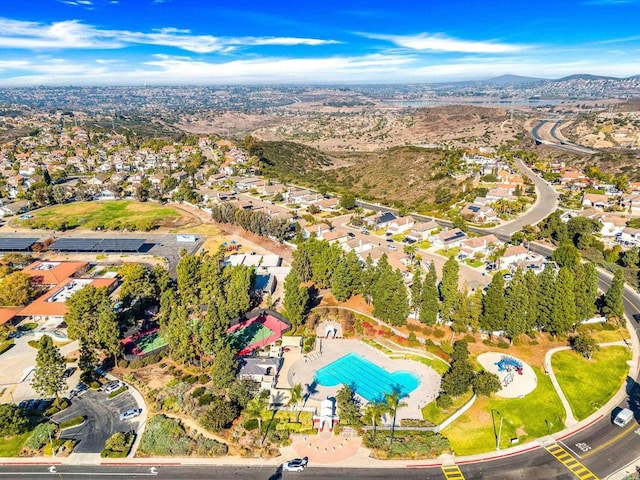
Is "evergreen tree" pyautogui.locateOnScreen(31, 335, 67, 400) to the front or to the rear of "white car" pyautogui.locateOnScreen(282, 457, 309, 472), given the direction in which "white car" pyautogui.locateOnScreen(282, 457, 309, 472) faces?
to the front

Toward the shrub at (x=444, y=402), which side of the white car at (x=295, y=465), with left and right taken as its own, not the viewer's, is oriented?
back

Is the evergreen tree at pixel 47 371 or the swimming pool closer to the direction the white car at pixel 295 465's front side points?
the evergreen tree

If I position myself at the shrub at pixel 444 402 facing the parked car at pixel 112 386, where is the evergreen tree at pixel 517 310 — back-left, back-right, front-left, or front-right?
back-right

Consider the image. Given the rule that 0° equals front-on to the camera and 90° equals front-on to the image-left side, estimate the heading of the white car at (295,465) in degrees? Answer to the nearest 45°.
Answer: approximately 90°

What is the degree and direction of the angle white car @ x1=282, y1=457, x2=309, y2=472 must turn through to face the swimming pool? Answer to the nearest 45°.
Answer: approximately 135° to its right

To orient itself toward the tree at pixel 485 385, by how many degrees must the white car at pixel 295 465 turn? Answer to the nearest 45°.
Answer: approximately 180°

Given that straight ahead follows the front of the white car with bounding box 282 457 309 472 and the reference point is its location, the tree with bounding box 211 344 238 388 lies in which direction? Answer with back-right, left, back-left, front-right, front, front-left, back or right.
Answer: front-right

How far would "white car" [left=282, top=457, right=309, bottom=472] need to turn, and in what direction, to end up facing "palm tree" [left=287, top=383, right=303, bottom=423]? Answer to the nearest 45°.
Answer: approximately 90° to its right

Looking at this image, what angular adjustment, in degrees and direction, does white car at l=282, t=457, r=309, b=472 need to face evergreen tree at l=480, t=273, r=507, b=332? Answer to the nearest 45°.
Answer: approximately 135° to its right

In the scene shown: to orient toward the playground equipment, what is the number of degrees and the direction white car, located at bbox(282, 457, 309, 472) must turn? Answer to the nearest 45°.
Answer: approximately 135° to its right

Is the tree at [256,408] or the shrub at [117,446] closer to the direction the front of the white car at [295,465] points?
the shrub

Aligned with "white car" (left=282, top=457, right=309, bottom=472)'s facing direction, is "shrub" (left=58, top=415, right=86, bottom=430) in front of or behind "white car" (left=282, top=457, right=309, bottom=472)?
in front

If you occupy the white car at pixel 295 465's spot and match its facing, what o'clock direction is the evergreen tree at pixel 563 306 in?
The evergreen tree is roughly at 5 o'clock from the white car.

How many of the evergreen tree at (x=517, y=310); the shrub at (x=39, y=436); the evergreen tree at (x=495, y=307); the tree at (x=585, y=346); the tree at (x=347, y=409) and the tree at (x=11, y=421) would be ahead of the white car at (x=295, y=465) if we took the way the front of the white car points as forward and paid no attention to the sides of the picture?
2
